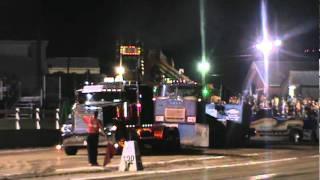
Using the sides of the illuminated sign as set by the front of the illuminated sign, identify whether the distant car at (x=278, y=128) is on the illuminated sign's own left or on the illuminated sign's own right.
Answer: on the illuminated sign's own left

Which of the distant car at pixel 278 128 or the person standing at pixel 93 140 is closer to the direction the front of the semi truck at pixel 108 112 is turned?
the person standing

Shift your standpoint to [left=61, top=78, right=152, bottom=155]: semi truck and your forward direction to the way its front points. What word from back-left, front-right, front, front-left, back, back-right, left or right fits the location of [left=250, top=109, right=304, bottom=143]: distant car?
back

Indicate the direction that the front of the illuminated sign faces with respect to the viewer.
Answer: facing the viewer

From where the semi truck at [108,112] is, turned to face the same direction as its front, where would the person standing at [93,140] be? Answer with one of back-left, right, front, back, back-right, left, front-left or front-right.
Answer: front-left

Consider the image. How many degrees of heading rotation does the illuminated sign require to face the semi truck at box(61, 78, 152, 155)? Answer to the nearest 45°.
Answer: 0° — it already faces it

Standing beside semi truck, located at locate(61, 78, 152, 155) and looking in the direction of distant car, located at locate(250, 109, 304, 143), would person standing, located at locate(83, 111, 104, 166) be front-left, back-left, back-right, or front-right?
back-right

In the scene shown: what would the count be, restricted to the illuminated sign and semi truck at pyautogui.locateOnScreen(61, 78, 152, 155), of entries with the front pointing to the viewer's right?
0

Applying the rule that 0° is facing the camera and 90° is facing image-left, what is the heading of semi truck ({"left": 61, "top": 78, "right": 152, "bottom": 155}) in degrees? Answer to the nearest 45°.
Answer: approximately 45°

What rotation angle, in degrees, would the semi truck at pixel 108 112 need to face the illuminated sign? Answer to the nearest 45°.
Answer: approximately 135° to its right

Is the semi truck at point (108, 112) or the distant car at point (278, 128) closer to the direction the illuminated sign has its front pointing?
the semi truck
